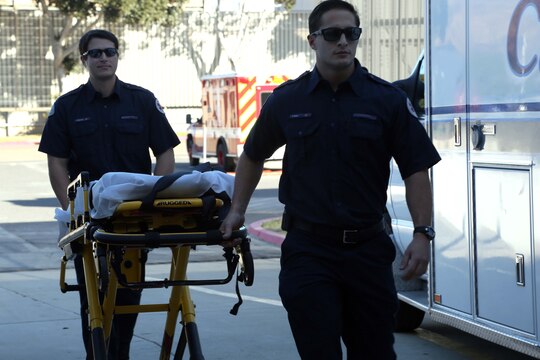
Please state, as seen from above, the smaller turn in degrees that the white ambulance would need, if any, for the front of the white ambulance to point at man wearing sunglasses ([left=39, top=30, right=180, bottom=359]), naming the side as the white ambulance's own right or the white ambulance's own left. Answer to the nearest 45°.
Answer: approximately 45° to the white ambulance's own left

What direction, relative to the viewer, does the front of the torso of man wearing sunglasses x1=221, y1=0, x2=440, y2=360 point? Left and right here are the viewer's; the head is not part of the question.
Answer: facing the viewer

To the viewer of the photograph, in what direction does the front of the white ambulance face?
facing away from the viewer and to the left of the viewer

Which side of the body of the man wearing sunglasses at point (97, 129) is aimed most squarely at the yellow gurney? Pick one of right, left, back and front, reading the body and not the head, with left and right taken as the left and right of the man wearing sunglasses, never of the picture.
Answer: front

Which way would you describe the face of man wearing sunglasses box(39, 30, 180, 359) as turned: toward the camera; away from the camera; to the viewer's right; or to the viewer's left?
toward the camera

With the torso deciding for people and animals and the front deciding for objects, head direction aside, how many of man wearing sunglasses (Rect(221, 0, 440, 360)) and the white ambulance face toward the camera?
1

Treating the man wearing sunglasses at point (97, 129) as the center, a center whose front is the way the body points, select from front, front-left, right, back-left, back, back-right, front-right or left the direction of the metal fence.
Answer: back

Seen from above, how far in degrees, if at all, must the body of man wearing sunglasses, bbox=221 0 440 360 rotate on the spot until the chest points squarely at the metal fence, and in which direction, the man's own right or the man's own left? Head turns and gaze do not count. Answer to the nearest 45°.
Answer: approximately 180°

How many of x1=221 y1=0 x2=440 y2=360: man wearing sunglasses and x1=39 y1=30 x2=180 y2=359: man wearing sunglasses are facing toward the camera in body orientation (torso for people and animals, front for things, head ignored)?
2

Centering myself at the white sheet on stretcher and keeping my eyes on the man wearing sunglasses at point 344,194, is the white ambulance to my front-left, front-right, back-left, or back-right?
front-left

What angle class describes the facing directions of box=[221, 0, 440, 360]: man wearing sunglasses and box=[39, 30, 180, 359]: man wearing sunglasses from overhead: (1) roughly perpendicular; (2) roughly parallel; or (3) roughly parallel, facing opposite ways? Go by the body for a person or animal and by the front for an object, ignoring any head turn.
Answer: roughly parallel

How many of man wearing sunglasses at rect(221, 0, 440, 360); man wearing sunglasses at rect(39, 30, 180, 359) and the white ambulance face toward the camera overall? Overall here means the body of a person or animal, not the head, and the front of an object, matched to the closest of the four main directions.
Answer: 2

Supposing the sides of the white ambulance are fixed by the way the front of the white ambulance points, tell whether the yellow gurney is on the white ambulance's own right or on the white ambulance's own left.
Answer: on the white ambulance's own left

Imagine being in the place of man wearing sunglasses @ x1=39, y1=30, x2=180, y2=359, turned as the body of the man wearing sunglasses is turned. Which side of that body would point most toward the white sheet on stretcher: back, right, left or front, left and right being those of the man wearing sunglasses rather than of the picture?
front
